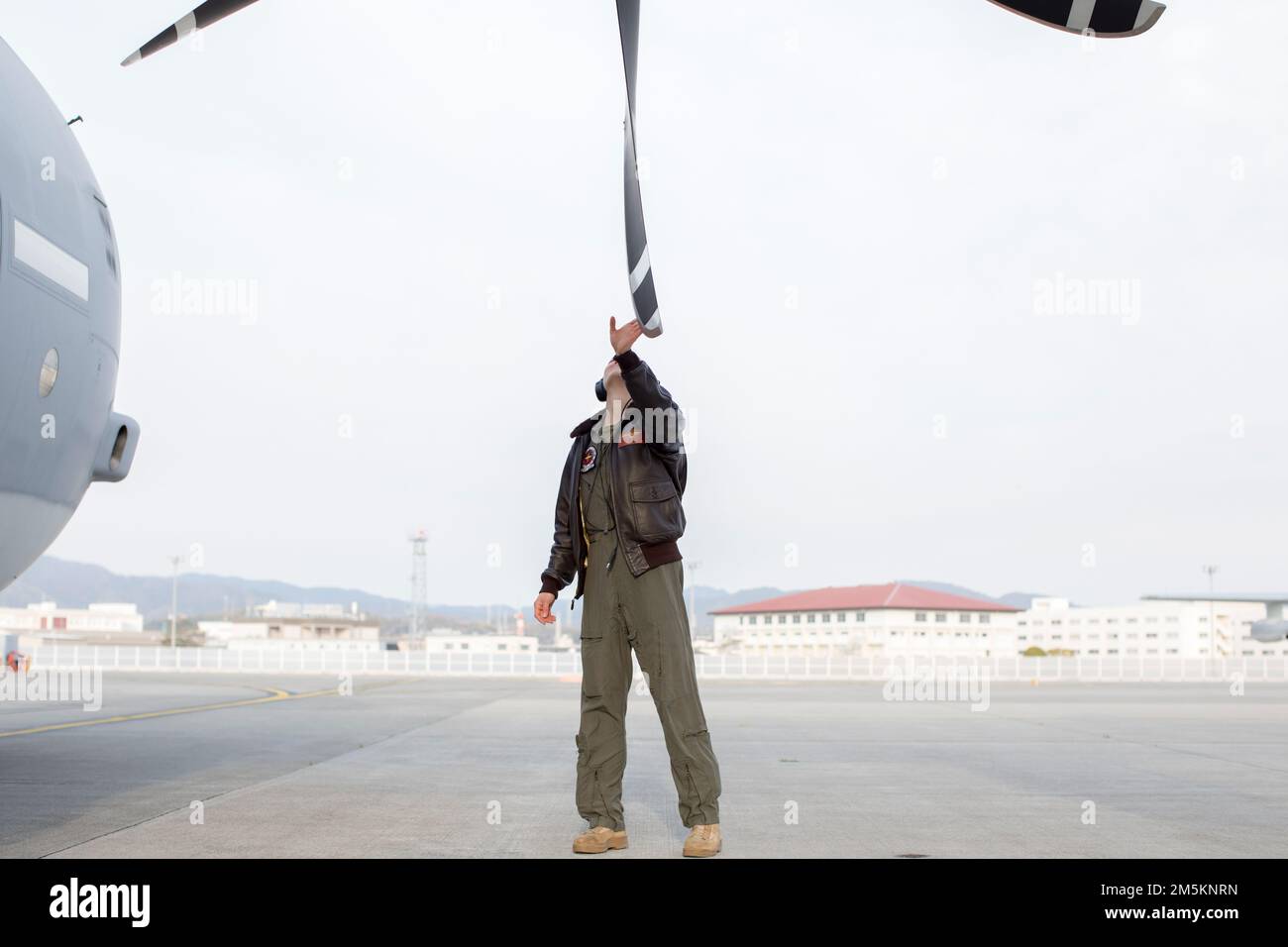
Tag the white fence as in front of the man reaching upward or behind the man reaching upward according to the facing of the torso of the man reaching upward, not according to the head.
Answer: behind

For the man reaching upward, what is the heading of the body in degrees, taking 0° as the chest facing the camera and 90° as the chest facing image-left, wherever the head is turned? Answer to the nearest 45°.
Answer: approximately 45°
